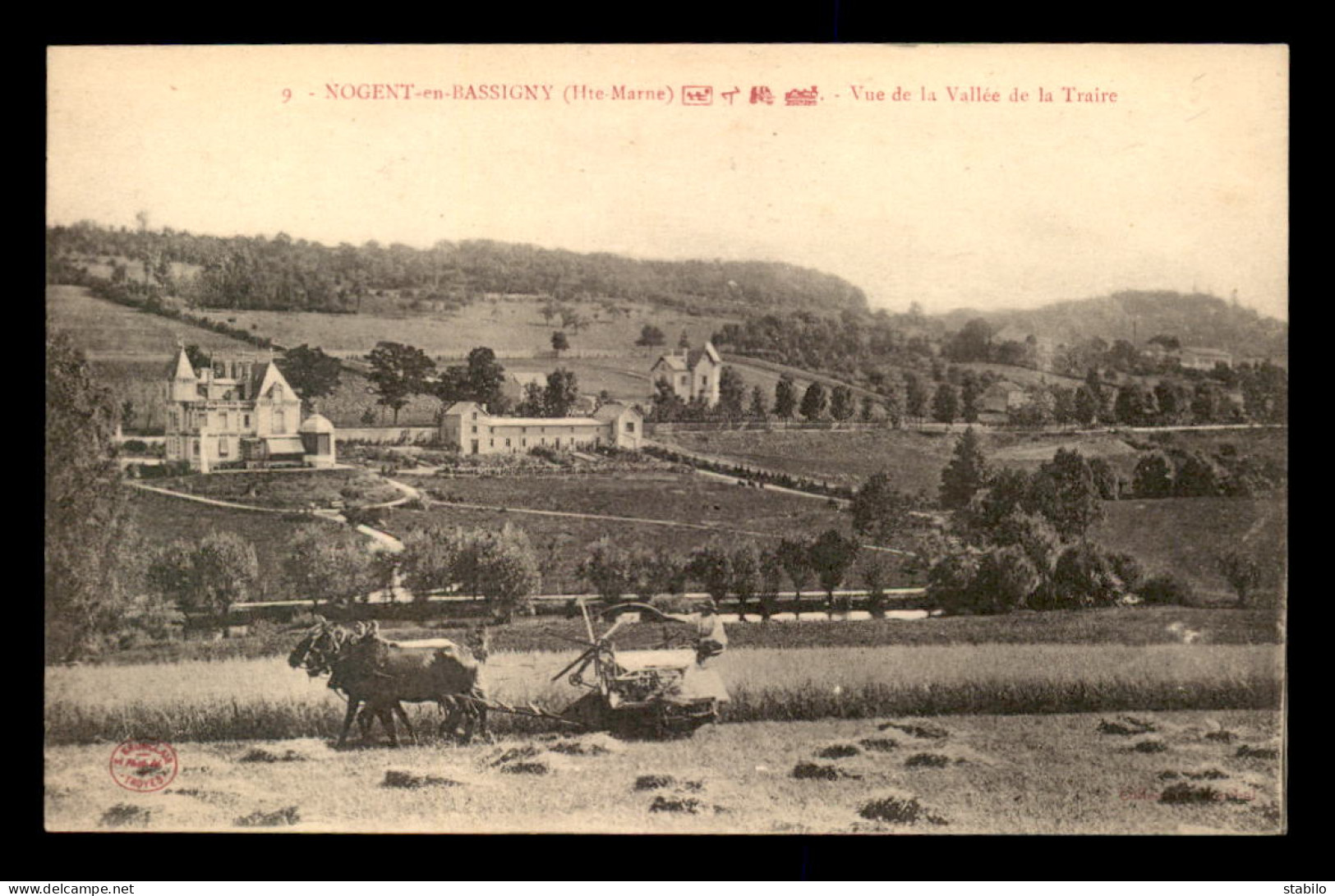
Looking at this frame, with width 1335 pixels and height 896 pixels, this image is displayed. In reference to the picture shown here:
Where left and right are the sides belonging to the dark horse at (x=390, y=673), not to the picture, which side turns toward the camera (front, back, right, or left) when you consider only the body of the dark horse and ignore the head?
left

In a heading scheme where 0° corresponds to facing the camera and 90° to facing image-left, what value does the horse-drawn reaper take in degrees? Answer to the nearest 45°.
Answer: approximately 90°

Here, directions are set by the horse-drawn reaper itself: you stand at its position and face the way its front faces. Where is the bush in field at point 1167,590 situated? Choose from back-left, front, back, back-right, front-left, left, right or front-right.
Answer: back
